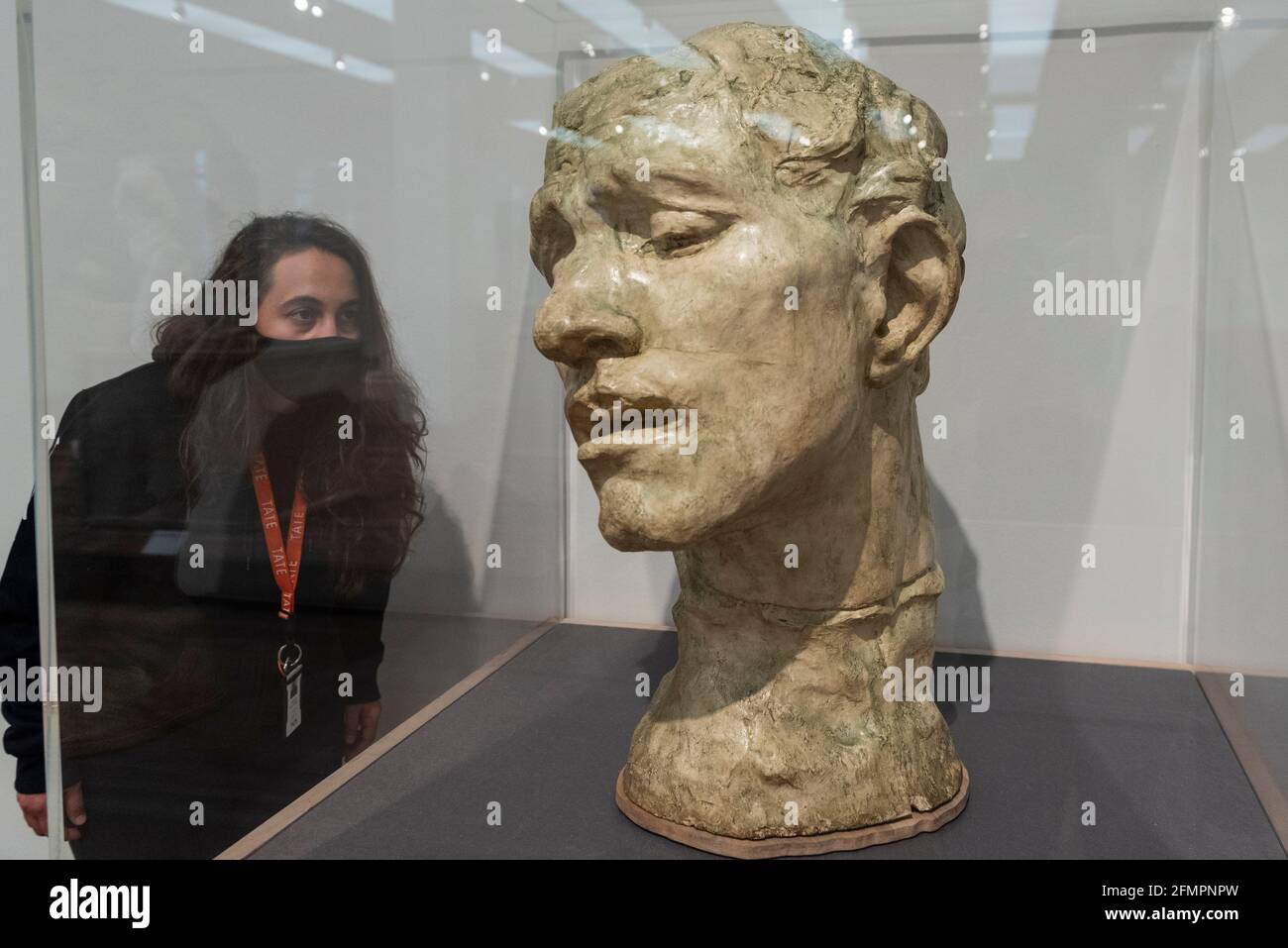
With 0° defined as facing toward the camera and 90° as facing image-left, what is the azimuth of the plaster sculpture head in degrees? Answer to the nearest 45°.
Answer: approximately 45°

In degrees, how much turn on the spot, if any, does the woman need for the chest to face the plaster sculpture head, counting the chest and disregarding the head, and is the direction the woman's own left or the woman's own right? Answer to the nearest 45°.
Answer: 0° — they already face it

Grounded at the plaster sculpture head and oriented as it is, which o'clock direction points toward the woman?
The woman is roughly at 2 o'clock from the plaster sculpture head.

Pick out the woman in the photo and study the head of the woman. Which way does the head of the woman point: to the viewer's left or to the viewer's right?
to the viewer's right
